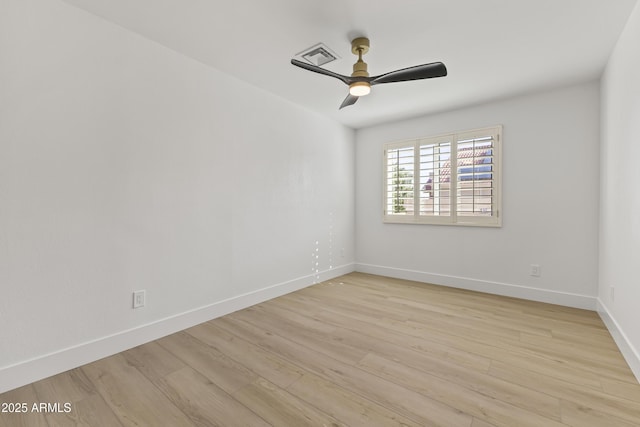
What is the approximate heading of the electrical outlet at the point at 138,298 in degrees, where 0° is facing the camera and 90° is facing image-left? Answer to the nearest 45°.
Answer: approximately 315°
